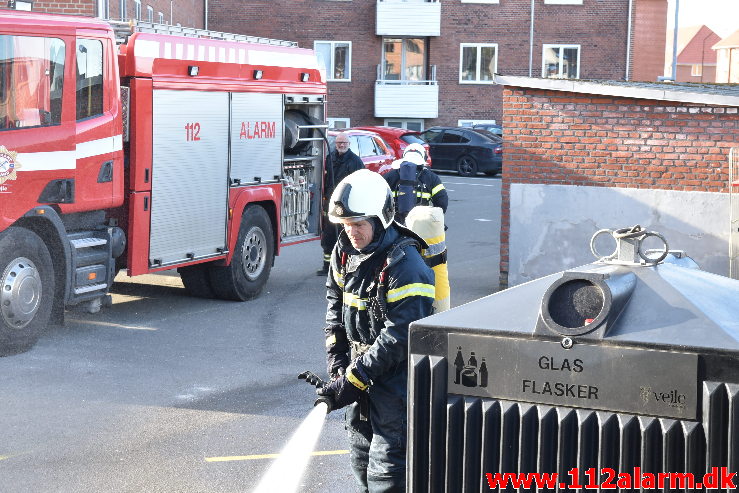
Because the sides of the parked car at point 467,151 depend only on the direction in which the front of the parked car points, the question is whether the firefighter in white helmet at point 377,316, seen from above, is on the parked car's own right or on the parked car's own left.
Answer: on the parked car's own left

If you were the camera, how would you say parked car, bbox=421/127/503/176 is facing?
facing away from the viewer and to the left of the viewer

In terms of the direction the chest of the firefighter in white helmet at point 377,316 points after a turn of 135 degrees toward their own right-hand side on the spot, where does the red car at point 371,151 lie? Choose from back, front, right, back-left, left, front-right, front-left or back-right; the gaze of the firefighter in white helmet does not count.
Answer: front

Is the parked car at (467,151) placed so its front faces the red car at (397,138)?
no

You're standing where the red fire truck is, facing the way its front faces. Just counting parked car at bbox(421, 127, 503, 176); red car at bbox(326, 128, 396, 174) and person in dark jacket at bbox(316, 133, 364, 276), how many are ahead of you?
0

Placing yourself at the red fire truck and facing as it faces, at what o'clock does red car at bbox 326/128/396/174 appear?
The red car is roughly at 5 o'clock from the red fire truck.

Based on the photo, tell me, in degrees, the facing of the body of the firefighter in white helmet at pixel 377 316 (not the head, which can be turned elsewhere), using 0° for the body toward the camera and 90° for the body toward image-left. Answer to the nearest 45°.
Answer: approximately 45°

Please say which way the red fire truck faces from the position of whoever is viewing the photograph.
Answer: facing the viewer and to the left of the viewer

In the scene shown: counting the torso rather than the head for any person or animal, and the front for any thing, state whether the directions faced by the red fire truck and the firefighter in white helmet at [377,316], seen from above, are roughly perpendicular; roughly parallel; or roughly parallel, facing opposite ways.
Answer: roughly parallel

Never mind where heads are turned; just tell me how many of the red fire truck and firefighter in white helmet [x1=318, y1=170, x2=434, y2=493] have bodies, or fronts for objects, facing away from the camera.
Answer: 0

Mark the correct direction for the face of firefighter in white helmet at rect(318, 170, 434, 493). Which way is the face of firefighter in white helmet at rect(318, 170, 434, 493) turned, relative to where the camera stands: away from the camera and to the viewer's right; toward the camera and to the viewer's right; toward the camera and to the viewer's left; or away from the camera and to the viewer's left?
toward the camera and to the viewer's left

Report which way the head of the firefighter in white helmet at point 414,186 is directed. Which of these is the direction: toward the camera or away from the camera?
away from the camera

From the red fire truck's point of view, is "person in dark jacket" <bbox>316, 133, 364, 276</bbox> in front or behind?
behind

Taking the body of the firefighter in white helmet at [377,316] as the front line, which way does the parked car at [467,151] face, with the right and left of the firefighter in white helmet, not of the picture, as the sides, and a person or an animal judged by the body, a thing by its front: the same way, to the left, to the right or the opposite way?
to the right

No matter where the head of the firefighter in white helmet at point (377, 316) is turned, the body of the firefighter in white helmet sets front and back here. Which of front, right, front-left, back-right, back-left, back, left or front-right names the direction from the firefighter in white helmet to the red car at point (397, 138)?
back-right

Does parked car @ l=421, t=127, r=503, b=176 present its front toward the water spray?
no
